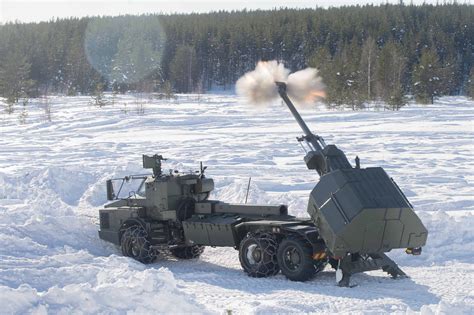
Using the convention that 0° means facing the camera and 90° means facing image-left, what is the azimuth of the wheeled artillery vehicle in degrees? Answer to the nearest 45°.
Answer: approximately 135°
